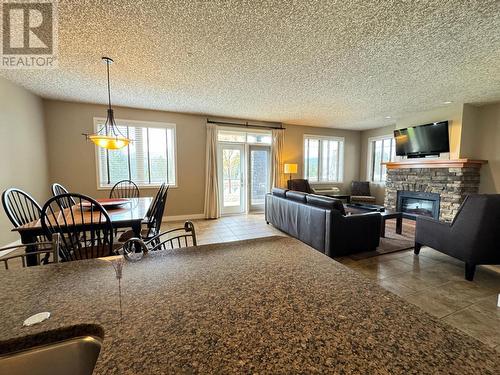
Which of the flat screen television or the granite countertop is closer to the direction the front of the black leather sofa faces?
the flat screen television

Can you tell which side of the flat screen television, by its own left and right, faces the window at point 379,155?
right

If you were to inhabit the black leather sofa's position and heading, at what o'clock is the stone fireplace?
The stone fireplace is roughly at 12 o'clock from the black leather sofa.

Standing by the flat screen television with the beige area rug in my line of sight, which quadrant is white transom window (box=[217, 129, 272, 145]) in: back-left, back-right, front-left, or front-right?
front-right

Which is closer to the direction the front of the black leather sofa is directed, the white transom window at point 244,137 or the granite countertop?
the white transom window

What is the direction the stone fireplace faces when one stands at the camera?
facing the viewer and to the left of the viewer

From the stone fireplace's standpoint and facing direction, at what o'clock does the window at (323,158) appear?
The window is roughly at 2 o'clock from the stone fireplace.

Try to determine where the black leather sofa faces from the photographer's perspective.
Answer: facing away from the viewer and to the right of the viewer

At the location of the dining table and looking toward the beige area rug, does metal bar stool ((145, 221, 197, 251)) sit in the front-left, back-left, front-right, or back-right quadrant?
front-right

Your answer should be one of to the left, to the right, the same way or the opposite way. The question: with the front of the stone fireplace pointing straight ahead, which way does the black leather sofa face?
the opposite way

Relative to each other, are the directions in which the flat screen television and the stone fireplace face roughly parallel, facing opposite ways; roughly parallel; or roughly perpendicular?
roughly parallel

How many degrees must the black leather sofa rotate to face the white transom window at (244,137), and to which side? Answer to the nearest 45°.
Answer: approximately 90° to its left

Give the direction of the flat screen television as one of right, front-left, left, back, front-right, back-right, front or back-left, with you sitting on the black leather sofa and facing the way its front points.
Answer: front

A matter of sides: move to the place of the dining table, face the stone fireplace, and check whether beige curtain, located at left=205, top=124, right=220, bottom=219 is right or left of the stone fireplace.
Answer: left

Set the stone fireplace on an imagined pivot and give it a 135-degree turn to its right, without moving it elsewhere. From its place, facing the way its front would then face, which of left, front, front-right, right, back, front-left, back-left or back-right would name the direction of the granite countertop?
back

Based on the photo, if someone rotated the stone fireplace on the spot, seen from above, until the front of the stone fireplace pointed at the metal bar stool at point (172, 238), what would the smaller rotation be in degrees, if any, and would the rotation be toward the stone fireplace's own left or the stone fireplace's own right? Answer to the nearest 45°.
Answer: approximately 45° to the stone fireplace's own left

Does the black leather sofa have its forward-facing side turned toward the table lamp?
no

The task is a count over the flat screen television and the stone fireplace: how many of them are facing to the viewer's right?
0

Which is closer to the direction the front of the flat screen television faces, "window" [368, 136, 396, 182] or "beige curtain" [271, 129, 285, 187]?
the beige curtain

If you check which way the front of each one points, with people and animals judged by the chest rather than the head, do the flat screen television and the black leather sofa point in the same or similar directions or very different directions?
very different directions
